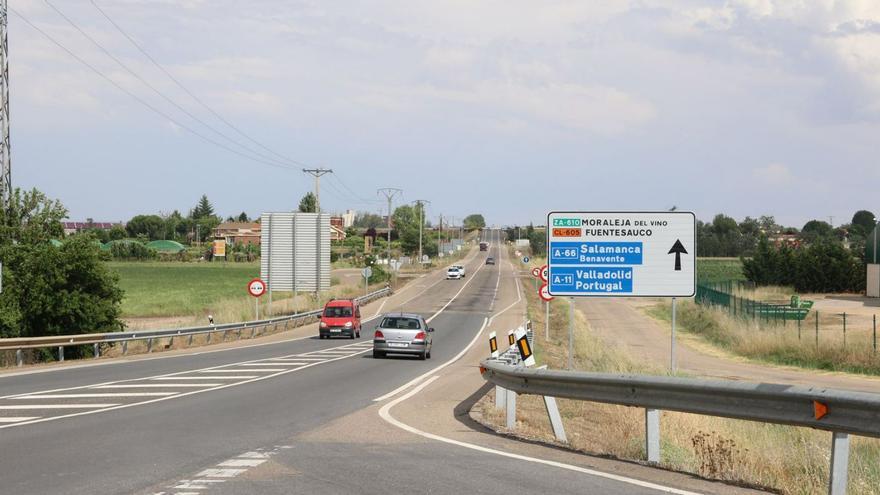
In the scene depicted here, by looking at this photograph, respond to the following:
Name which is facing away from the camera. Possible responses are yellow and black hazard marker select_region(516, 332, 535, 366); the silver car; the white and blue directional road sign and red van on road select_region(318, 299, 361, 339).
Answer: the silver car

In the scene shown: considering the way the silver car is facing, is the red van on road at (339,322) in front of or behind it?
in front

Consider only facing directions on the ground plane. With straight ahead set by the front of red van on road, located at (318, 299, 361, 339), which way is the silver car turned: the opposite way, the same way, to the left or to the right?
the opposite way

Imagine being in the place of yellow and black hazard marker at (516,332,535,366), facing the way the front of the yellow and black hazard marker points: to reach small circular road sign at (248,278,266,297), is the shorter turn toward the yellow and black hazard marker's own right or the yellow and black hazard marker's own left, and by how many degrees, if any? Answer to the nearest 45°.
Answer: approximately 135° to the yellow and black hazard marker's own right

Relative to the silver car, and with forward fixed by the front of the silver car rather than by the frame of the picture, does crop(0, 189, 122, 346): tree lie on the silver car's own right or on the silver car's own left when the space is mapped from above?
on the silver car's own left

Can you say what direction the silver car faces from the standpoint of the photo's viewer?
facing away from the viewer

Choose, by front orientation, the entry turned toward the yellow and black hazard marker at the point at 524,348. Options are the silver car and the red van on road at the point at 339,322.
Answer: the red van on road

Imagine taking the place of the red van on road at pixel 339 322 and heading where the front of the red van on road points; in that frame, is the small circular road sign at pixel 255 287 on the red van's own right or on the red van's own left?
on the red van's own right

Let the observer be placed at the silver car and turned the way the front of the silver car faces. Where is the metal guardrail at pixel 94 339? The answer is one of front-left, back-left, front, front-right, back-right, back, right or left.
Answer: left

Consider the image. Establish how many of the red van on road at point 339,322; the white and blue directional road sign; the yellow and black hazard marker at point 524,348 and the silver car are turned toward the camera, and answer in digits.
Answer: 3

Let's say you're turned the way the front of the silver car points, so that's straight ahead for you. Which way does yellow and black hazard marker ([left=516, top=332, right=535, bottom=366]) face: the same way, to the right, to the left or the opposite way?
the opposite way

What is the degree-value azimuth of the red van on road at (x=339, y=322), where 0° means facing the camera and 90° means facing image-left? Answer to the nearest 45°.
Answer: approximately 0°
